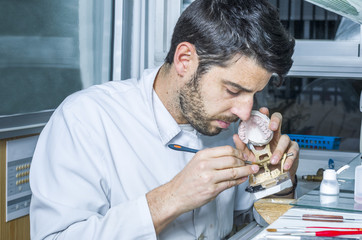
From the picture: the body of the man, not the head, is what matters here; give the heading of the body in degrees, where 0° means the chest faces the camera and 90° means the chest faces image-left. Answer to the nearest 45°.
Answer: approximately 315°
